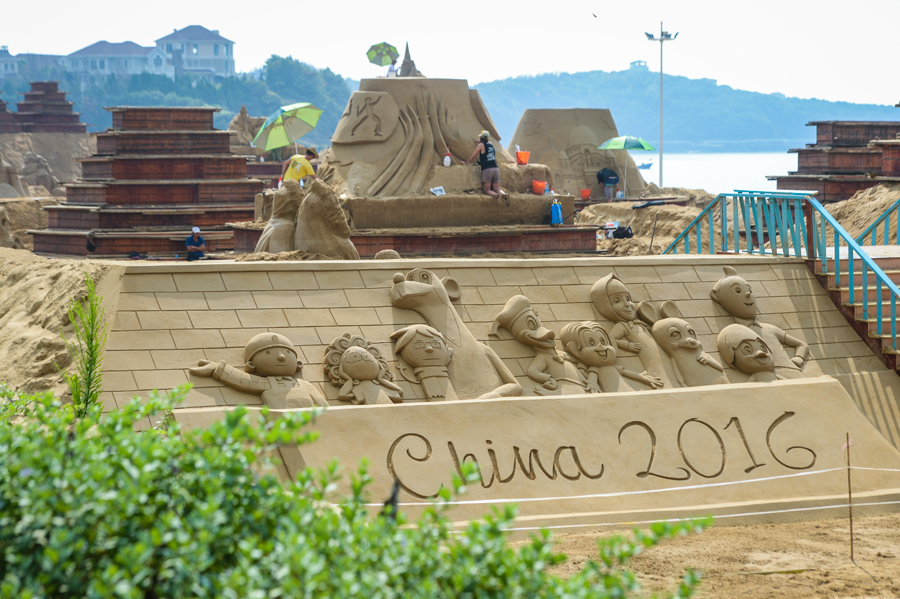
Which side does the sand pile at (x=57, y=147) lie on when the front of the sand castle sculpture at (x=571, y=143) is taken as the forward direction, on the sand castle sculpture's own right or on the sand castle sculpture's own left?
on the sand castle sculpture's own right

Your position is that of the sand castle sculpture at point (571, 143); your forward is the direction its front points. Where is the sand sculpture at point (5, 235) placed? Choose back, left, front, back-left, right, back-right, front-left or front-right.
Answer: front-right

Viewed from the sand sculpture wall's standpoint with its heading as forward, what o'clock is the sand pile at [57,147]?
The sand pile is roughly at 5 o'clock from the sand sculpture wall.

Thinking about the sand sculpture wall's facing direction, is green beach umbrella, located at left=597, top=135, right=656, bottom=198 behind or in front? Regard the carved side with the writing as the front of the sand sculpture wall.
behind

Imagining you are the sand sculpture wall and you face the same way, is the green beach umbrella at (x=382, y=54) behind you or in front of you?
behind

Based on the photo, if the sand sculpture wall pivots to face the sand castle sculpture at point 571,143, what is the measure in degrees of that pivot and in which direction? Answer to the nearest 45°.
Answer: approximately 180°

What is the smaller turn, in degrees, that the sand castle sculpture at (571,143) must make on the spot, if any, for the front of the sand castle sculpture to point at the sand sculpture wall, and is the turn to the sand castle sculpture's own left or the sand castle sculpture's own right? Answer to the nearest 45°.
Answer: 0° — it already faces it
